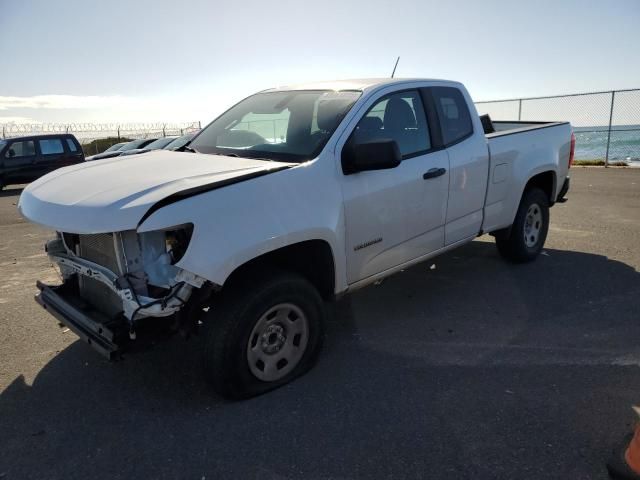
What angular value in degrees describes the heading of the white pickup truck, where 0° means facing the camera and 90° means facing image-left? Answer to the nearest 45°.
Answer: approximately 45°

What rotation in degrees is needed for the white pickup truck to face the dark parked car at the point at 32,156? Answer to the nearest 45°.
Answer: approximately 90° to its right
